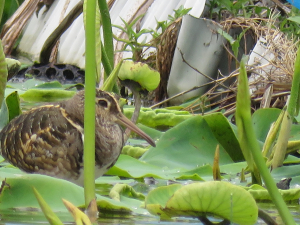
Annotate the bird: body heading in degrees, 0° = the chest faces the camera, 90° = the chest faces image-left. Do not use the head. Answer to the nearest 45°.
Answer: approximately 270°

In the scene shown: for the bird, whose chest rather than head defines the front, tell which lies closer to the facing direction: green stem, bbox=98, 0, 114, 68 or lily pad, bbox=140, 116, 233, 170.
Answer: the lily pad

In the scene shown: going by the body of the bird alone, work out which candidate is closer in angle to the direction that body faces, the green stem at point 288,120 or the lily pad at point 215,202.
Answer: the green stem

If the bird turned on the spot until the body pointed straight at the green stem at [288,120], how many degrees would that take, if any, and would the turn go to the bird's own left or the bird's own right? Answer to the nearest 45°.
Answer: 0° — it already faces it

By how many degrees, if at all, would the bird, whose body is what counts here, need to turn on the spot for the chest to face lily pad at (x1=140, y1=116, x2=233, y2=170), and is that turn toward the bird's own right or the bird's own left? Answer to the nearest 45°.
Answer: approximately 45° to the bird's own left
